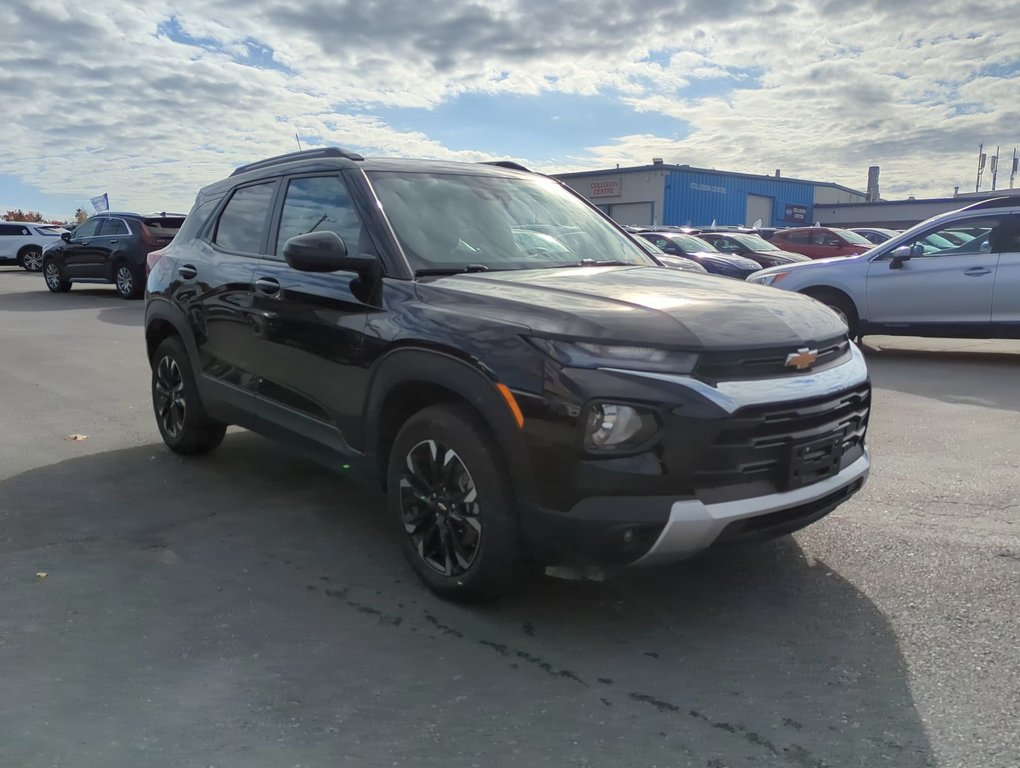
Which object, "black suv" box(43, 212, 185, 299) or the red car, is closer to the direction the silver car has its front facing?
the black suv

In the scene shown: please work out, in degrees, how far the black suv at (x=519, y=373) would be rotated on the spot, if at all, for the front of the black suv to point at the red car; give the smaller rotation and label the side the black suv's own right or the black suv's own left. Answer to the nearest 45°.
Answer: approximately 135° to the black suv's own left

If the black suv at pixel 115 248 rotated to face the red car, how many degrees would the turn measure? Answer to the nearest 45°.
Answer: approximately 135° to its right

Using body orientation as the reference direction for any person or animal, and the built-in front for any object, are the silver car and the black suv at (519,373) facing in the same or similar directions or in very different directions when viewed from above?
very different directions

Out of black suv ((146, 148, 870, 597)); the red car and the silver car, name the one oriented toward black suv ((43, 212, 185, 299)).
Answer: the silver car

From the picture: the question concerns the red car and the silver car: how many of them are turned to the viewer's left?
1

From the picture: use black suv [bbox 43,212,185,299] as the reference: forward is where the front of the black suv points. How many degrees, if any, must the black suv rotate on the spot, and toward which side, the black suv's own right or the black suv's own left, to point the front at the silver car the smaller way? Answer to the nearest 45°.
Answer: approximately 180°

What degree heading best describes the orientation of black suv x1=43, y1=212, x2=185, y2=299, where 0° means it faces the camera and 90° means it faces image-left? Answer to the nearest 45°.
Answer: approximately 135°

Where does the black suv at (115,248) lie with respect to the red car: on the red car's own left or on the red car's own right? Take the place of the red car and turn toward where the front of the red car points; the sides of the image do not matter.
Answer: on the red car's own right

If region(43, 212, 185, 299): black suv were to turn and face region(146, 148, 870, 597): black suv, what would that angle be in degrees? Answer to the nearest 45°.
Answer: approximately 135° to its left

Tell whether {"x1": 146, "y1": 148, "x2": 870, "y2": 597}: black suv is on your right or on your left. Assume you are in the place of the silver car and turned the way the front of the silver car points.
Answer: on your left

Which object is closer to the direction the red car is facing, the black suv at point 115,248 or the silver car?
the silver car

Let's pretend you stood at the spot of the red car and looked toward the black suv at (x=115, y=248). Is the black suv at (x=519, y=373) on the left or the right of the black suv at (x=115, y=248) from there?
left

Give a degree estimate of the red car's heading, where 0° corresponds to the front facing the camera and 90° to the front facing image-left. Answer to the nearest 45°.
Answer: approximately 315°

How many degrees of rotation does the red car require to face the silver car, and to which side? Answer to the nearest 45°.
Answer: approximately 45° to its right

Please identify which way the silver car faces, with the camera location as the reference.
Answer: facing to the left of the viewer
